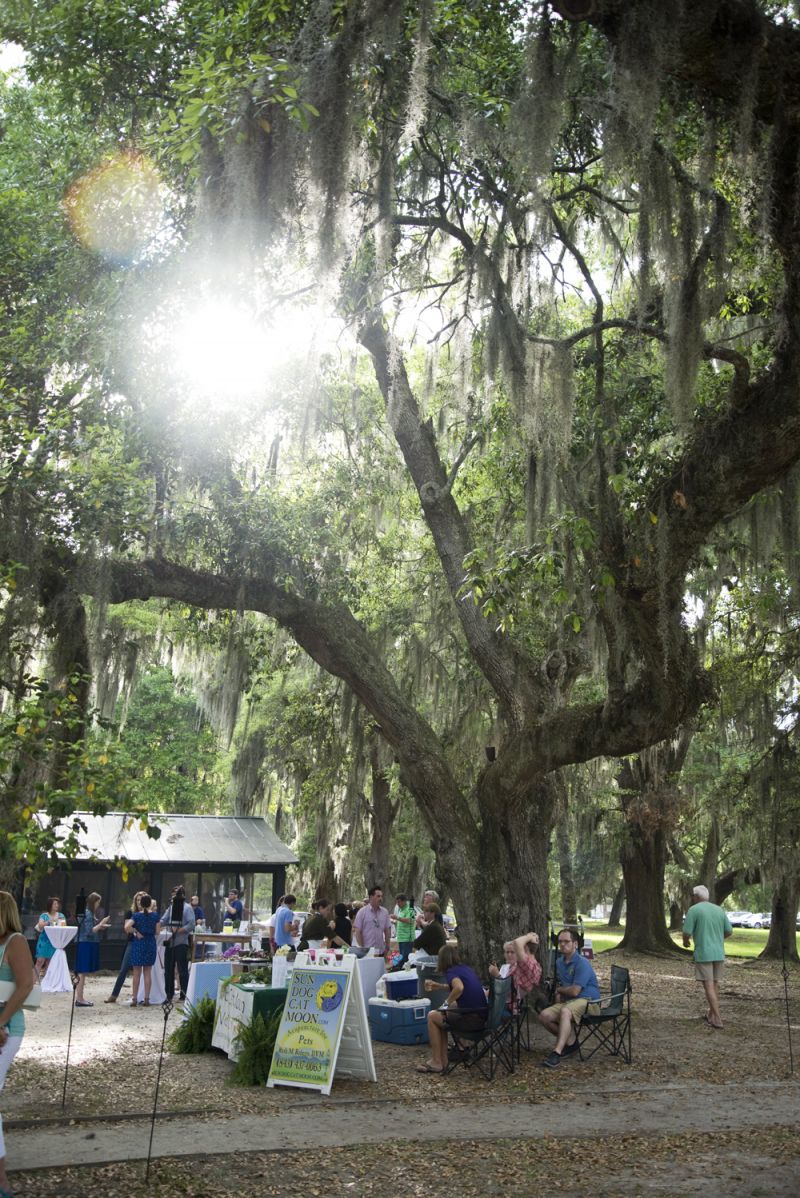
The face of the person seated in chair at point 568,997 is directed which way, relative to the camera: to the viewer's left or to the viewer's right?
to the viewer's left

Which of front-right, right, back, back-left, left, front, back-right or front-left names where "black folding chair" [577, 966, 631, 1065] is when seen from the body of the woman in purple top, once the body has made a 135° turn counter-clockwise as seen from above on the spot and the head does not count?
left

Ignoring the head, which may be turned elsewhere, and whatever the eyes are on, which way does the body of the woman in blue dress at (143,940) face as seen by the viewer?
away from the camera

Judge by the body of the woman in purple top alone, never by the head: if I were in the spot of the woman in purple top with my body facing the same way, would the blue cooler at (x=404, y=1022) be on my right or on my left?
on my right

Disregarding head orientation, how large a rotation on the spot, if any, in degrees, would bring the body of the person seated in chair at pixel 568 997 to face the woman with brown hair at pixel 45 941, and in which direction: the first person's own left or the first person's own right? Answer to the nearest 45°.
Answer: approximately 90° to the first person's own right

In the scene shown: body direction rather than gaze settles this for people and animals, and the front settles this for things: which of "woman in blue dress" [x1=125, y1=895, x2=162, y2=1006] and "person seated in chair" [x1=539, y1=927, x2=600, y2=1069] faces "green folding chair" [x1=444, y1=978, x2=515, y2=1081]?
the person seated in chair
